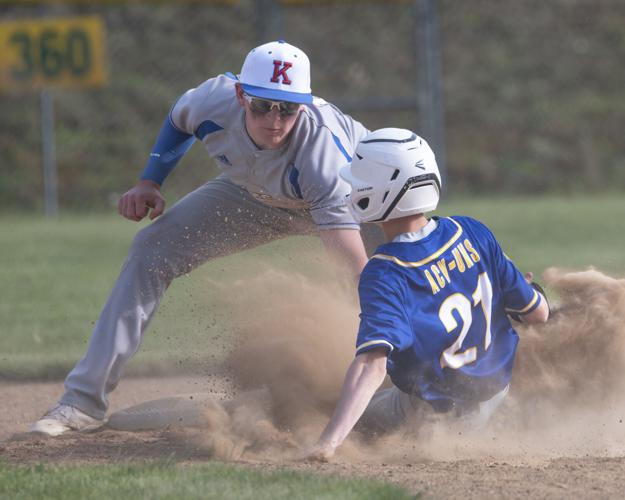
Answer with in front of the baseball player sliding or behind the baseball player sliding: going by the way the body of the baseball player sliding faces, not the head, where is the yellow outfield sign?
in front

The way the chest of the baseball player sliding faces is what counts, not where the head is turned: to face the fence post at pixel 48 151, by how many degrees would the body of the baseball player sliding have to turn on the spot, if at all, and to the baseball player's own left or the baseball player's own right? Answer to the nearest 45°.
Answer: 0° — they already face it

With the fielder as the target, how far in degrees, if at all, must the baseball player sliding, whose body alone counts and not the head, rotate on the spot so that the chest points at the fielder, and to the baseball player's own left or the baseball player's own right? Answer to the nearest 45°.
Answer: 0° — they already face them

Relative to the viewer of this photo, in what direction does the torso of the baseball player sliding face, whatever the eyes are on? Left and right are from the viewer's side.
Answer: facing away from the viewer and to the left of the viewer

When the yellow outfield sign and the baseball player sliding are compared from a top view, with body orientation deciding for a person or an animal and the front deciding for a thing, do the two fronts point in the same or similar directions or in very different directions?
very different directions

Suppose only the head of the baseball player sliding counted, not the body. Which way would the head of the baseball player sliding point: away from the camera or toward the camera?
away from the camera

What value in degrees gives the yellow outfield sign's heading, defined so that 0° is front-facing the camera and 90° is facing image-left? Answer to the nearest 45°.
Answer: approximately 0°
